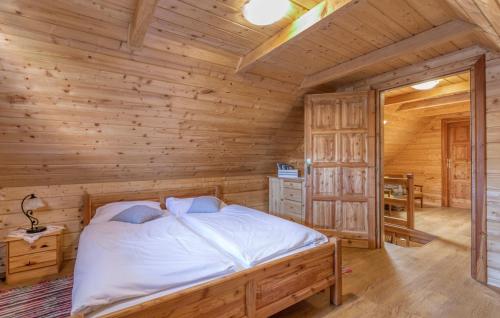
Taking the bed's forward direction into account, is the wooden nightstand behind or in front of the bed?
behind

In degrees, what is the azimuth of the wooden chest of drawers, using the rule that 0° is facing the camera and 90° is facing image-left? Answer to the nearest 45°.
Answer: approximately 45°

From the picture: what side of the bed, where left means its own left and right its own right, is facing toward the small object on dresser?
left

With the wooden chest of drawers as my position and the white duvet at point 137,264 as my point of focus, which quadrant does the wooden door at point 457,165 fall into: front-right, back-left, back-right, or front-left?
back-left

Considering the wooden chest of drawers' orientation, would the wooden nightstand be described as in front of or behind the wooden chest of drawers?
in front

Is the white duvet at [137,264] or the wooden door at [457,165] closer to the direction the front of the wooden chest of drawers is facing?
the white duvet

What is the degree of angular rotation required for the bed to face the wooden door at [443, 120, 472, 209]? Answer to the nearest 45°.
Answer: approximately 90° to its left

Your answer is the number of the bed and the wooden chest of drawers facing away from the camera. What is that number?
0

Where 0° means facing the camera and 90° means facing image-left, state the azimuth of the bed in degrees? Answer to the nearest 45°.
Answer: approximately 315°

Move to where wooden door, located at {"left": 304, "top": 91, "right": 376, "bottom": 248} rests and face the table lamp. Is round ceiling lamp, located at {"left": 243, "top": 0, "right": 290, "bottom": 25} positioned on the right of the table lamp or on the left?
left
